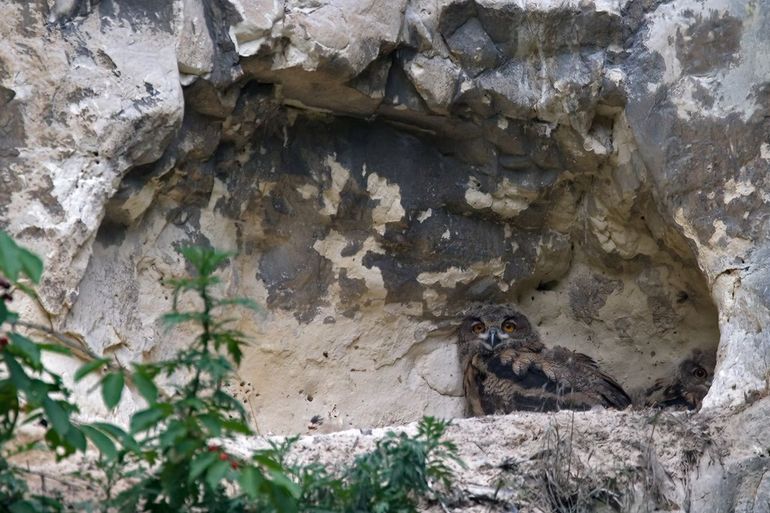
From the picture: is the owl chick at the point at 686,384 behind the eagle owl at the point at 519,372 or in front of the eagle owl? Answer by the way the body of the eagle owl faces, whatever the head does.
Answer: behind

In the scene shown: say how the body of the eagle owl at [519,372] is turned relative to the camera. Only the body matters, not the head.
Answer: to the viewer's left

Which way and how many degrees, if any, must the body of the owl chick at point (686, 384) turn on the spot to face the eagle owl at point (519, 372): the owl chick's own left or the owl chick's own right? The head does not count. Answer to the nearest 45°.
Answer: approximately 135° to the owl chick's own right

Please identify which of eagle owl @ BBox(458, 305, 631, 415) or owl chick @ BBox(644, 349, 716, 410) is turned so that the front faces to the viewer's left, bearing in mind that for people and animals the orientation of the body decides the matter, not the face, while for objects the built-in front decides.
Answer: the eagle owl

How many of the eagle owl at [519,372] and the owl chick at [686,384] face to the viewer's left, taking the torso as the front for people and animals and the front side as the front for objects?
1
